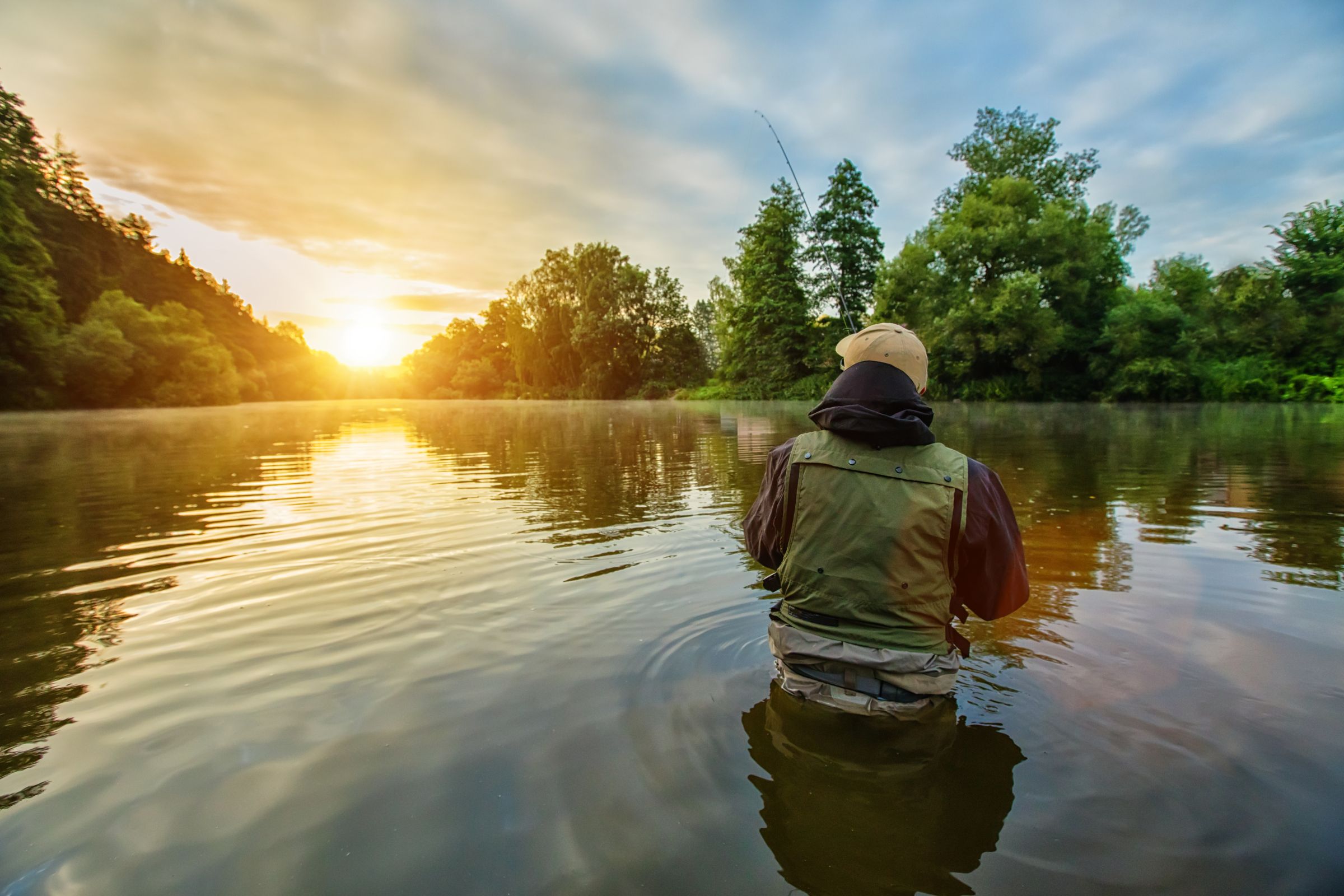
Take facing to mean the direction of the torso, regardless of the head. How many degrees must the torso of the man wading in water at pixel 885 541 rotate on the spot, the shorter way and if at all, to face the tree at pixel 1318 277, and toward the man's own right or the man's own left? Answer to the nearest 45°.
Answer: approximately 45° to the man's own right

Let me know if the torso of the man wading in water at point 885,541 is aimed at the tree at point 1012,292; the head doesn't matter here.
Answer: yes

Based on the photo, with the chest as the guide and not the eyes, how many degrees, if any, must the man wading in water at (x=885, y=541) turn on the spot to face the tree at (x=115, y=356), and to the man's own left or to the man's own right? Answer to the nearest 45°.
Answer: approximately 45° to the man's own left

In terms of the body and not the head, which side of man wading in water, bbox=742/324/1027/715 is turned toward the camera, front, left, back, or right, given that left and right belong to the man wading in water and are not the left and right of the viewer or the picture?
back
